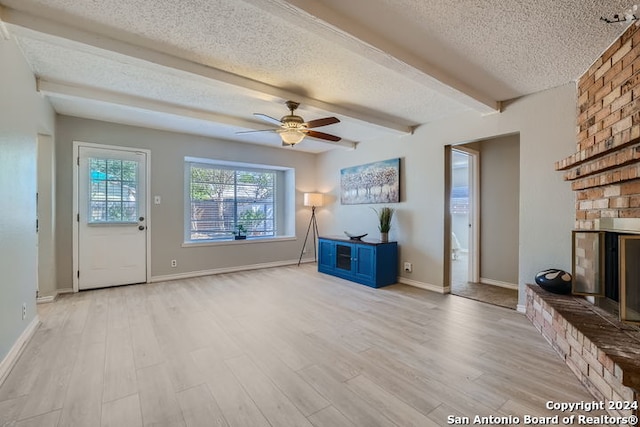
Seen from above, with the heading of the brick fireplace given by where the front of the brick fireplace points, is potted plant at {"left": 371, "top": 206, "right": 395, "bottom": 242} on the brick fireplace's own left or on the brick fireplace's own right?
on the brick fireplace's own right

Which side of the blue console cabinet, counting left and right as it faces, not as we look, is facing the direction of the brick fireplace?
left

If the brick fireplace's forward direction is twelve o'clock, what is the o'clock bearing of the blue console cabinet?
The blue console cabinet is roughly at 2 o'clock from the brick fireplace.

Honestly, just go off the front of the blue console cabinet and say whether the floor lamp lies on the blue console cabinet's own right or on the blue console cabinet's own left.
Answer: on the blue console cabinet's own right

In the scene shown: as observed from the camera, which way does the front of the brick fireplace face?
facing the viewer and to the left of the viewer

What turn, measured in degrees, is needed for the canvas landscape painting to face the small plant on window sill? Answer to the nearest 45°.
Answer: approximately 45° to its right

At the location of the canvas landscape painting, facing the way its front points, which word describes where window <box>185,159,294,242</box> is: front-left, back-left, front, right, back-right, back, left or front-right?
front-right

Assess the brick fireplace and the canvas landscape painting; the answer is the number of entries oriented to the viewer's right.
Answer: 0

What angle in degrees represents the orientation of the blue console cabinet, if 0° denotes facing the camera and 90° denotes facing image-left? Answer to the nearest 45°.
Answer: approximately 45°

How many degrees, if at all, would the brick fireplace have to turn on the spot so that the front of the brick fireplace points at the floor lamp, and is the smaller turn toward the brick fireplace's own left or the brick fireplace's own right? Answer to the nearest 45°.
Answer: approximately 45° to the brick fireplace's own right
